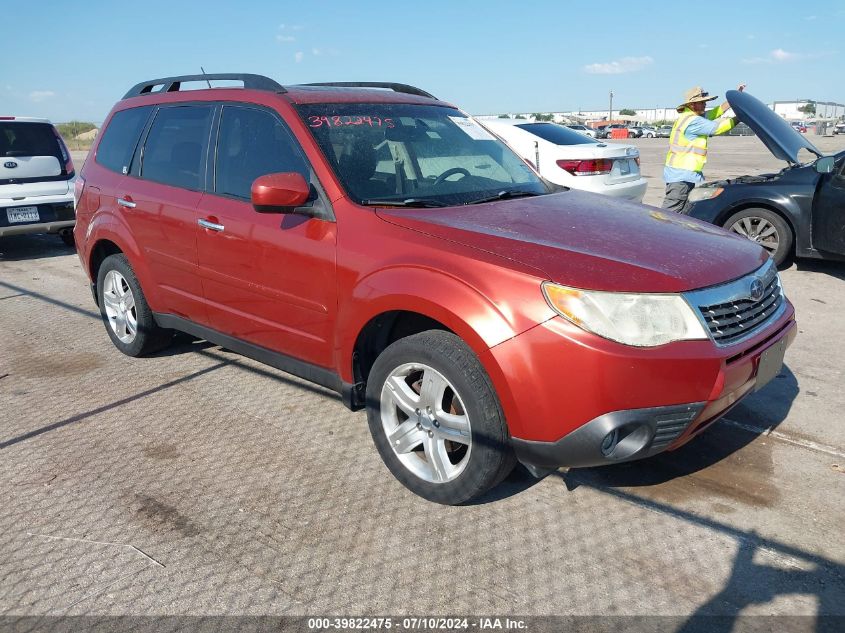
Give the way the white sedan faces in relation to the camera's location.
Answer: facing away from the viewer and to the left of the viewer

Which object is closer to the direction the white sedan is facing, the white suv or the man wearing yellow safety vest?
the white suv

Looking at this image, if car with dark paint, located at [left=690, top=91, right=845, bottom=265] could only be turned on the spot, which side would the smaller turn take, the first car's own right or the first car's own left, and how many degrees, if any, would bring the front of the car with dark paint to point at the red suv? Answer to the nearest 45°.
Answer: approximately 90° to the first car's own left

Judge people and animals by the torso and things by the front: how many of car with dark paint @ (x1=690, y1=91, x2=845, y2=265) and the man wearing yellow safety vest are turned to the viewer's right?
1

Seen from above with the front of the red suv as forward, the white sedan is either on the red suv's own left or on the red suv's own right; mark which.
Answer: on the red suv's own left

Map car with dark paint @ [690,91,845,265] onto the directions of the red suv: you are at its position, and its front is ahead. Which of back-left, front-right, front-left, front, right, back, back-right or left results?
left

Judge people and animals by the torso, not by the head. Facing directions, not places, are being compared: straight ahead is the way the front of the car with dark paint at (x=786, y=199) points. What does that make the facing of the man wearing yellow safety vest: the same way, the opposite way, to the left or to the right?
the opposite way

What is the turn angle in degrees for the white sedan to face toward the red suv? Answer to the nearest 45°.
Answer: approximately 135° to its left

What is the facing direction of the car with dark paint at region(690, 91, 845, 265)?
to the viewer's left

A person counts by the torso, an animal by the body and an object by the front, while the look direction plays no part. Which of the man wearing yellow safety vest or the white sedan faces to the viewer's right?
the man wearing yellow safety vest

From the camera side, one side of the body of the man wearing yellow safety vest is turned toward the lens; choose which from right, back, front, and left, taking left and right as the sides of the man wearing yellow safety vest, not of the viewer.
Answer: right
